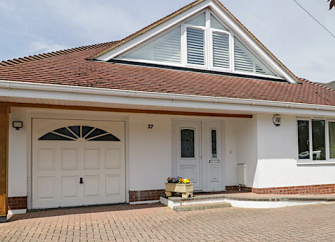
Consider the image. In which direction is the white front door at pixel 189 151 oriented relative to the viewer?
toward the camera

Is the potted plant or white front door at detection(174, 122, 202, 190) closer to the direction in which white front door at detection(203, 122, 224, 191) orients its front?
the potted plant

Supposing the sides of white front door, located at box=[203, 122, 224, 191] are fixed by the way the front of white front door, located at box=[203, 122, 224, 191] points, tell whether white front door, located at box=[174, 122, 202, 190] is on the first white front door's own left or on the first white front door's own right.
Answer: on the first white front door's own right

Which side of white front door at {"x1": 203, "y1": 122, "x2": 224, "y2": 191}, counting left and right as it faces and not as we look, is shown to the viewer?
front

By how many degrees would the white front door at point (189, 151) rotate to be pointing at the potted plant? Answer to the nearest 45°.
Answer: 0° — it already faces it

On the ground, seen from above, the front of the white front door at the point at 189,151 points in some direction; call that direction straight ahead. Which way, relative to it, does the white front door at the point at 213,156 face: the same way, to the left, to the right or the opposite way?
the same way

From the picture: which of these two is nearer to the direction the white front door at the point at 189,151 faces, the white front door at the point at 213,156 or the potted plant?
the potted plant

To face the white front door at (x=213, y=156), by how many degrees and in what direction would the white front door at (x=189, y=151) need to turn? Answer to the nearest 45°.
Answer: approximately 135° to its left

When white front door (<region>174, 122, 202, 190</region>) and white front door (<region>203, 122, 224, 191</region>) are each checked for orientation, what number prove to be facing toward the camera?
2
